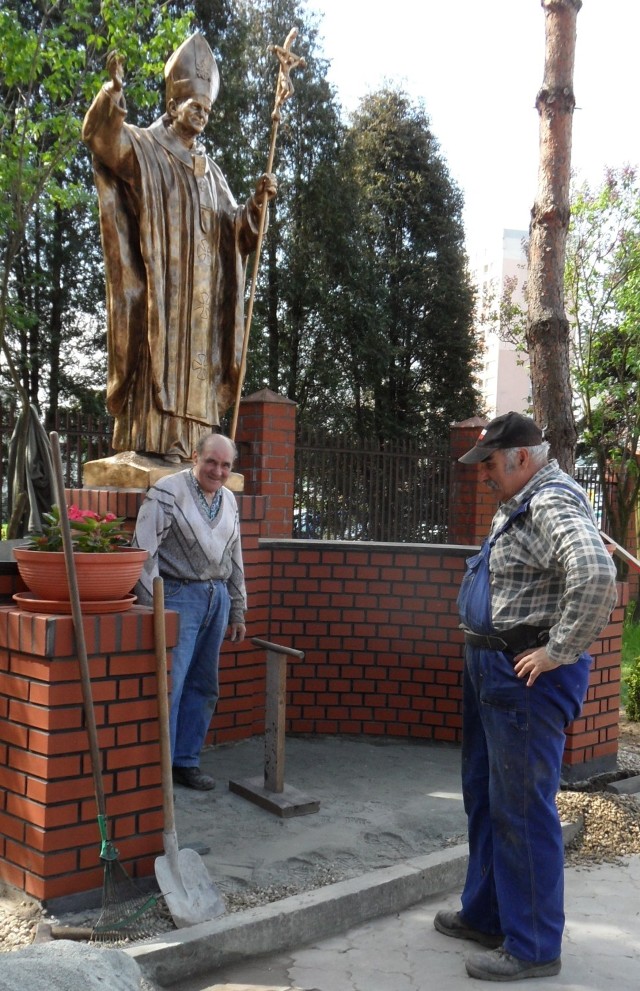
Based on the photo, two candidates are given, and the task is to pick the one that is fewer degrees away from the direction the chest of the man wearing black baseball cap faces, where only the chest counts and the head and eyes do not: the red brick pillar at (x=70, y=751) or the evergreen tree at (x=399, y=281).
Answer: the red brick pillar

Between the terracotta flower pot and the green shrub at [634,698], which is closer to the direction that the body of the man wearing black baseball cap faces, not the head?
the terracotta flower pot

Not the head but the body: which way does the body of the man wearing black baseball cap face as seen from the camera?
to the viewer's left

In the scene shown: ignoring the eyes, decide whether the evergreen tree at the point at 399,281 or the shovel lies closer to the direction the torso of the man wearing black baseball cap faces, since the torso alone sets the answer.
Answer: the shovel

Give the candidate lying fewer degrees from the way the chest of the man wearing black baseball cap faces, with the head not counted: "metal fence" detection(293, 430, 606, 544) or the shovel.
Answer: the shovel

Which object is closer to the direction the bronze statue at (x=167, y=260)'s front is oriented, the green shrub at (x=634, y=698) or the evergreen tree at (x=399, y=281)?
the green shrub

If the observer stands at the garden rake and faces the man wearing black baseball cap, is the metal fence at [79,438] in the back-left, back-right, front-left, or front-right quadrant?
back-left

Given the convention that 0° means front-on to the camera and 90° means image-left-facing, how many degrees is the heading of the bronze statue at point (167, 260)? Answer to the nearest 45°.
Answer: approximately 315°

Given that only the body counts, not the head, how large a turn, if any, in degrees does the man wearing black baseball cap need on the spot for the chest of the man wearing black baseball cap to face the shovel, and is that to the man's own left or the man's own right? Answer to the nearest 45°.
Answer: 0° — they already face it

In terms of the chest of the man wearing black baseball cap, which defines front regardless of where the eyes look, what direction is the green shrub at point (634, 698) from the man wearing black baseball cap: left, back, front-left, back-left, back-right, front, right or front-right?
right

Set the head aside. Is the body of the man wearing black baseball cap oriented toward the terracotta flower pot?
yes
